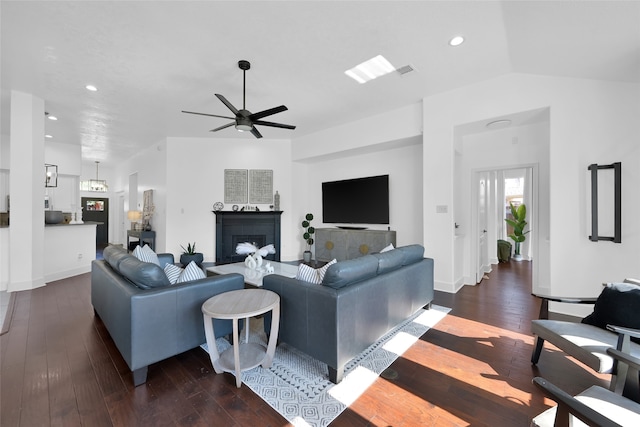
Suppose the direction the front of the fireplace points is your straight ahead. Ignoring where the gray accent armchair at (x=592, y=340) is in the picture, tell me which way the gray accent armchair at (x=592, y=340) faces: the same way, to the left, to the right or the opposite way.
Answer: to the right

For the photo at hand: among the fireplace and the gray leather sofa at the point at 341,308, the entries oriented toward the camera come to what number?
1

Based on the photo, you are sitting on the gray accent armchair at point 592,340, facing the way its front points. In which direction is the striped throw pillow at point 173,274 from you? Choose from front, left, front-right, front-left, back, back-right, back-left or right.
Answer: front

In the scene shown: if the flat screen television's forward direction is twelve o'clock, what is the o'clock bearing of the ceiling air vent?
The ceiling air vent is roughly at 10 o'clock from the flat screen television.

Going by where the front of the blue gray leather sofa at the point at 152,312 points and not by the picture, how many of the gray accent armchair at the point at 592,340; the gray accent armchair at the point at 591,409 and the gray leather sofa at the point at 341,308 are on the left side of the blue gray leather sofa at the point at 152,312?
0

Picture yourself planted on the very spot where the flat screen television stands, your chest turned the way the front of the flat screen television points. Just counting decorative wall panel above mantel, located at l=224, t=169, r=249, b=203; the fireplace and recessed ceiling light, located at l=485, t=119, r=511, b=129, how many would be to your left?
1

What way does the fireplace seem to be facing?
toward the camera

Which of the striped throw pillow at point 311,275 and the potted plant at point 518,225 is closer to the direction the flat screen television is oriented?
the striped throw pillow

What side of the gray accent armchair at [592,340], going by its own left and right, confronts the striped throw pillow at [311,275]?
front

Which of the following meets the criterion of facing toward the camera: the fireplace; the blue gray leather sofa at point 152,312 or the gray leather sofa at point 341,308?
the fireplace

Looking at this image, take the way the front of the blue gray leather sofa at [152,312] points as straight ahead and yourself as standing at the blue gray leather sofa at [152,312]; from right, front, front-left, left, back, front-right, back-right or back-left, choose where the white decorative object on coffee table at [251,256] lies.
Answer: front

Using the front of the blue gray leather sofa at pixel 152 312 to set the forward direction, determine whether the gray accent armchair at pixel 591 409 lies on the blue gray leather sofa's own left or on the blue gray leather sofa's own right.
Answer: on the blue gray leather sofa's own right

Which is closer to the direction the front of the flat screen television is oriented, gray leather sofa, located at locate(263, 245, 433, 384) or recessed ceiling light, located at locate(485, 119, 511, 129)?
the gray leather sofa

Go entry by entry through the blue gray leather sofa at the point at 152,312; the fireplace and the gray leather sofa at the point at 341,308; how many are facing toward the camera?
1

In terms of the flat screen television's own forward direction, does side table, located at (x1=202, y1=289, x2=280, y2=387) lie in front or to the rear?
in front

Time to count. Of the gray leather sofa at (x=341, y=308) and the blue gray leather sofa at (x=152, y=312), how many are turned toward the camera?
0

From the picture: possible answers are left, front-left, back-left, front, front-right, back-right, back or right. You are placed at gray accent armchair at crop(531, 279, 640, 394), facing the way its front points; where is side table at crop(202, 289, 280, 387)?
front

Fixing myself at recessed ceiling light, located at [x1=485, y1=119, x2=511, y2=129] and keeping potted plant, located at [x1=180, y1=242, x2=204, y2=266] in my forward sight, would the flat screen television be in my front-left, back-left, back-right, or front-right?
front-right

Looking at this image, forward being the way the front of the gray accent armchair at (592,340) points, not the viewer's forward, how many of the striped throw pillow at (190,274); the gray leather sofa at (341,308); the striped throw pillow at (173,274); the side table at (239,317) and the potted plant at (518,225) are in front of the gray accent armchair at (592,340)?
4
